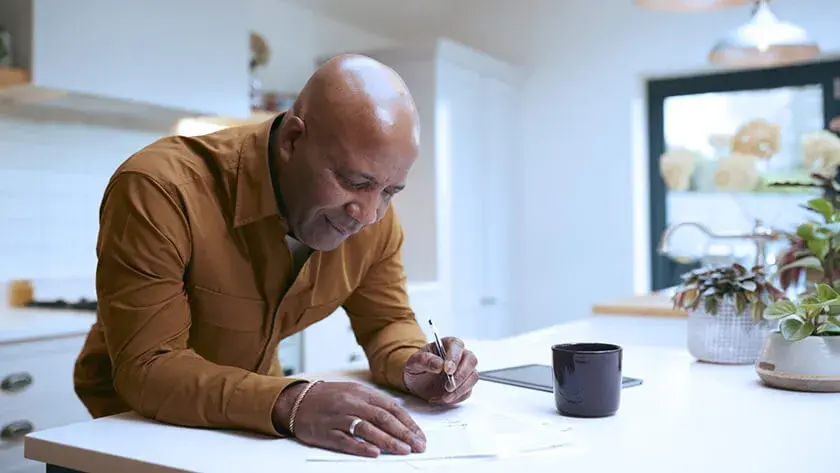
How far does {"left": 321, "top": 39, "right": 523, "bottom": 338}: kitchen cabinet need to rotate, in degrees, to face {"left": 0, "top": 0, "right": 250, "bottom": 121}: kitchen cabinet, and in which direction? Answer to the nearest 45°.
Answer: approximately 90° to its right

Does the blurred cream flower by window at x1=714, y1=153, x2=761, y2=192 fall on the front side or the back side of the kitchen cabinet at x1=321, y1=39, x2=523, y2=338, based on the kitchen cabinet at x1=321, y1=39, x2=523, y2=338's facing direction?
on the front side

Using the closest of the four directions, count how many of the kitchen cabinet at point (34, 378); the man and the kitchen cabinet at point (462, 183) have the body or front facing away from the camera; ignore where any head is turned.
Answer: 0

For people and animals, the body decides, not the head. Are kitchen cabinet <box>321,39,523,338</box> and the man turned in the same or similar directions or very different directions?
same or similar directions

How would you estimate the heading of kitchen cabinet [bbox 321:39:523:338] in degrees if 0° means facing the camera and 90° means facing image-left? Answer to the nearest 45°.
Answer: approximately 315°

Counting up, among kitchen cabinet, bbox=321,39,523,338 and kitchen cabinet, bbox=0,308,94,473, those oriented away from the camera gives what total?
0

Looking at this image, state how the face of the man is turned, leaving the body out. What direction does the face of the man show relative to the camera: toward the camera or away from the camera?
toward the camera

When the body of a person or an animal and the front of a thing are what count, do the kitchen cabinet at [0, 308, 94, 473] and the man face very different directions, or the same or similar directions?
same or similar directions

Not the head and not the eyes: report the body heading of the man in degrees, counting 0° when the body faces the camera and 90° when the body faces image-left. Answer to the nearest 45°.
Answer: approximately 315°

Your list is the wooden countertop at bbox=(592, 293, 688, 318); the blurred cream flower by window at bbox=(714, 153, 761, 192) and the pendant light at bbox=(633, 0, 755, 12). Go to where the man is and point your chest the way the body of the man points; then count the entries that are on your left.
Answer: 3

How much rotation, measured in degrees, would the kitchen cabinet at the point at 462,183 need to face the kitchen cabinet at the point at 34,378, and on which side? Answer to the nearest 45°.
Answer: approximately 90° to its right

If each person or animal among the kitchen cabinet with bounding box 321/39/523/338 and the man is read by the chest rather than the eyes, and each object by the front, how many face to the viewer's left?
0

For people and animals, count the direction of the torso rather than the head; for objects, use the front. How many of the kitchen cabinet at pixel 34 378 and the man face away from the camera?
0
